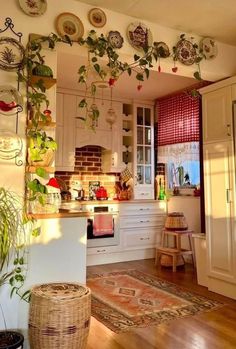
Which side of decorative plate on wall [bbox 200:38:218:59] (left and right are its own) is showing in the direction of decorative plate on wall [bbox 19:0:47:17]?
right

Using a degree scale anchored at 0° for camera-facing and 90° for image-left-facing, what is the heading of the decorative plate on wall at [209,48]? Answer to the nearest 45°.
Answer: approximately 315°

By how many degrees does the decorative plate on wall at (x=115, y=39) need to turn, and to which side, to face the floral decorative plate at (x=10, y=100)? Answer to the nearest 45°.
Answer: approximately 45° to its right

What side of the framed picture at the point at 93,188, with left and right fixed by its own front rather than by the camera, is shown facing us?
front

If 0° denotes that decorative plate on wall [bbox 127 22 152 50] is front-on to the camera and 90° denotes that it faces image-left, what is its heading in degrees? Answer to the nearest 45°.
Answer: approximately 0°

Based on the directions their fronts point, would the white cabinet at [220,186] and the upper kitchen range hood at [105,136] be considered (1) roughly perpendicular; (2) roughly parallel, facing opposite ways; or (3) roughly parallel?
roughly perpendicular

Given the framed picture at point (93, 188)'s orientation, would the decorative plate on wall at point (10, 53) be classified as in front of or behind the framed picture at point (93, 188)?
in front

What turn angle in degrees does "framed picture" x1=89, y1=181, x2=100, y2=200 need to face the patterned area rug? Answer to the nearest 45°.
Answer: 0° — it already faces it

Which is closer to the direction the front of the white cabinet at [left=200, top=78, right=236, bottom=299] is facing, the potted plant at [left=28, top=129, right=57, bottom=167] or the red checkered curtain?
the potted plant

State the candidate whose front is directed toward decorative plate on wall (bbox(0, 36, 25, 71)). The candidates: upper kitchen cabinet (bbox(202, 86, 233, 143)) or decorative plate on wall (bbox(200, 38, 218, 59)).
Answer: the upper kitchen cabinet

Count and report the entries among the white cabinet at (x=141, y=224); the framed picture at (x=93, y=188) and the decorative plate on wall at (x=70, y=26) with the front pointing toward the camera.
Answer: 3

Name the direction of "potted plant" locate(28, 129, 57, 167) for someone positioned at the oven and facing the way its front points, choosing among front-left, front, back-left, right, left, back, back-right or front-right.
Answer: front

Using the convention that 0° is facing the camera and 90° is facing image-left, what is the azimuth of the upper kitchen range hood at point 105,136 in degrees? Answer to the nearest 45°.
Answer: approximately 0°
